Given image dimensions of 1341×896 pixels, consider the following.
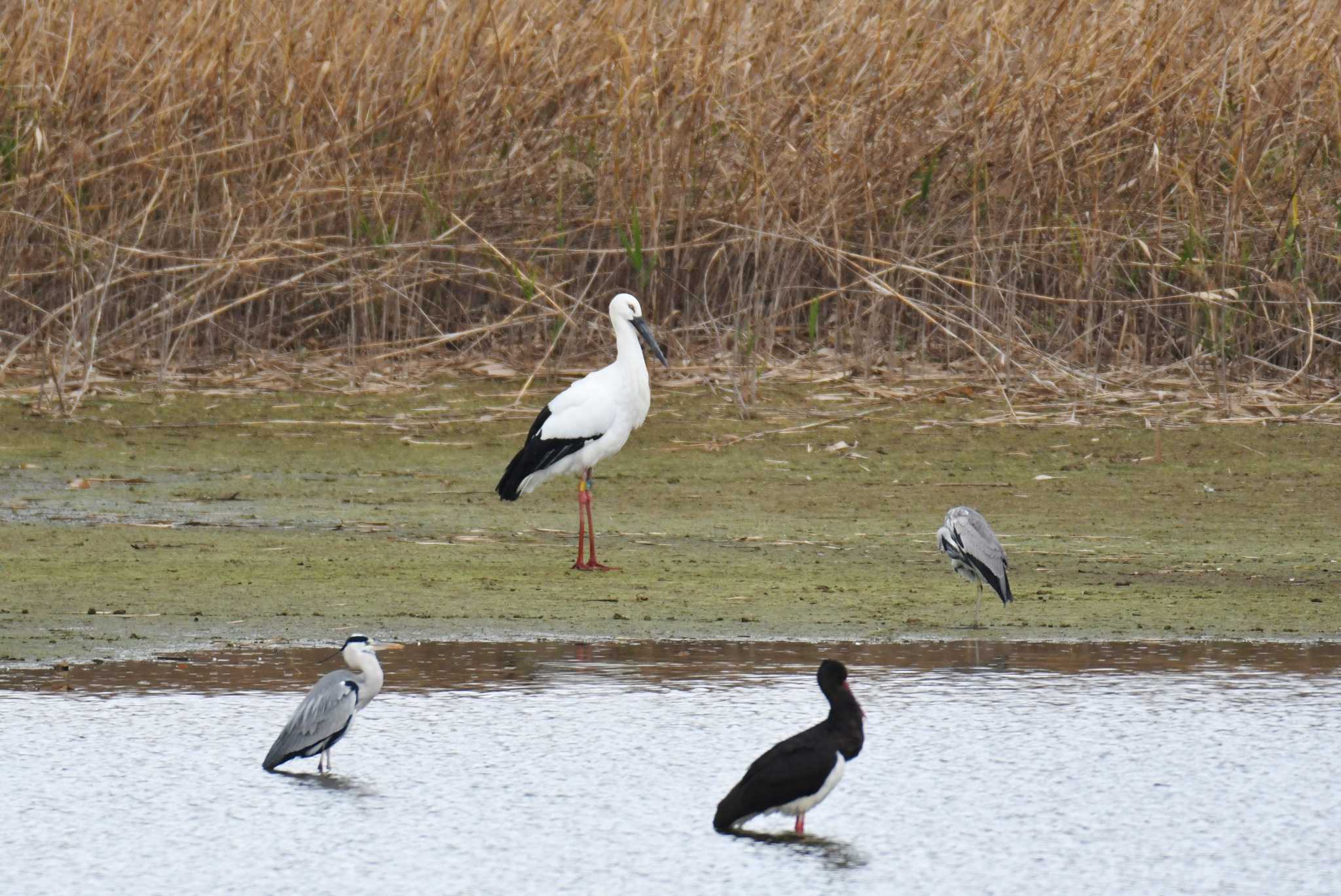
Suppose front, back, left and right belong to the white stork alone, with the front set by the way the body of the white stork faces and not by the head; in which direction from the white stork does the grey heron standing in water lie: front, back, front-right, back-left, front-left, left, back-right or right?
right

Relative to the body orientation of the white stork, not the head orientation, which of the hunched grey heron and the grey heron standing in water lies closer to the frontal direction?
the hunched grey heron

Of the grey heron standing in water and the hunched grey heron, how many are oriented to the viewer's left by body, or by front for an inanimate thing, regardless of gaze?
1

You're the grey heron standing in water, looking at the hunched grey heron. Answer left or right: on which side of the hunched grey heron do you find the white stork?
left

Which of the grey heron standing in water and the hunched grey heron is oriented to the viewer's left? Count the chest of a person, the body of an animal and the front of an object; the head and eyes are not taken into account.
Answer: the hunched grey heron

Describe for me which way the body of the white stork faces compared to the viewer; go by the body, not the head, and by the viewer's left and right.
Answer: facing to the right of the viewer

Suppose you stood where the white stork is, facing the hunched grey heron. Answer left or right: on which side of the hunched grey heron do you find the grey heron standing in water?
right

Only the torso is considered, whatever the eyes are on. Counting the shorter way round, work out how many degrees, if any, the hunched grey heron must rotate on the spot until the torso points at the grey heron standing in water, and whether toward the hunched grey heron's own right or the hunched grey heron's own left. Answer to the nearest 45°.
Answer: approximately 45° to the hunched grey heron's own left

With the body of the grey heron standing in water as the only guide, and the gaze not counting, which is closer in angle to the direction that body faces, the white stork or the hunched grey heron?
the hunched grey heron

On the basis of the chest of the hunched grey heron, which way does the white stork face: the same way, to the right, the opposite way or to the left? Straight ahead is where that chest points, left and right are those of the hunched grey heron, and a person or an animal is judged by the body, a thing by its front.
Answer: the opposite way

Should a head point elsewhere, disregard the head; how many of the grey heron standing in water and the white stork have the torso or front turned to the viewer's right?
2

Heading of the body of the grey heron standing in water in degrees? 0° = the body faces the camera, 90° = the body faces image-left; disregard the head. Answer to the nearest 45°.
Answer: approximately 270°

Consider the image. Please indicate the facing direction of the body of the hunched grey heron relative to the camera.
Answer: to the viewer's left

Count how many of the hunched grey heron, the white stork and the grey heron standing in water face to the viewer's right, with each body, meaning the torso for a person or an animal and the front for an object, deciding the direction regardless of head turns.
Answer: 2

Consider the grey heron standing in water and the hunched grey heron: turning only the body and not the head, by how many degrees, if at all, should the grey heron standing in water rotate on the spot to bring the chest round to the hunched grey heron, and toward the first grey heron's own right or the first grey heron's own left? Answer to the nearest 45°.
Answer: approximately 45° to the first grey heron's own left
